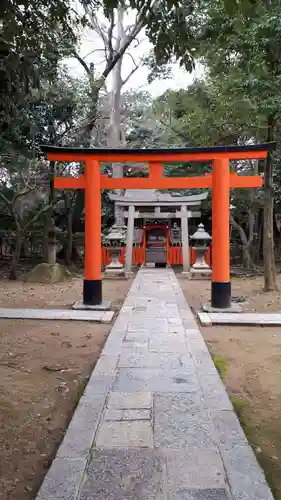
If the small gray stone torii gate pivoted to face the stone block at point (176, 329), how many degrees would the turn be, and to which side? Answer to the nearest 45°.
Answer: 0° — it already faces it

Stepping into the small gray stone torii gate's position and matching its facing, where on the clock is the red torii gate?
The red torii gate is roughly at 12 o'clock from the small gray stone torii gate.

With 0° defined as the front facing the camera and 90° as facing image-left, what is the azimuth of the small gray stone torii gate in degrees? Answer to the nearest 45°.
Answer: approximately 0°

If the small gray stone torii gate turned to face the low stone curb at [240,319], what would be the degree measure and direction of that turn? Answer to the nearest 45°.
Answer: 0° — it already faces it

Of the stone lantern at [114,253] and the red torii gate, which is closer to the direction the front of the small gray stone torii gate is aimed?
the red torii gate
